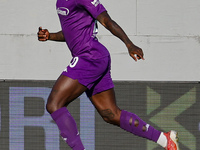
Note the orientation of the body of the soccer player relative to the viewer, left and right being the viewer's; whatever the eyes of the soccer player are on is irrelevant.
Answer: facing to the left of the viewer
